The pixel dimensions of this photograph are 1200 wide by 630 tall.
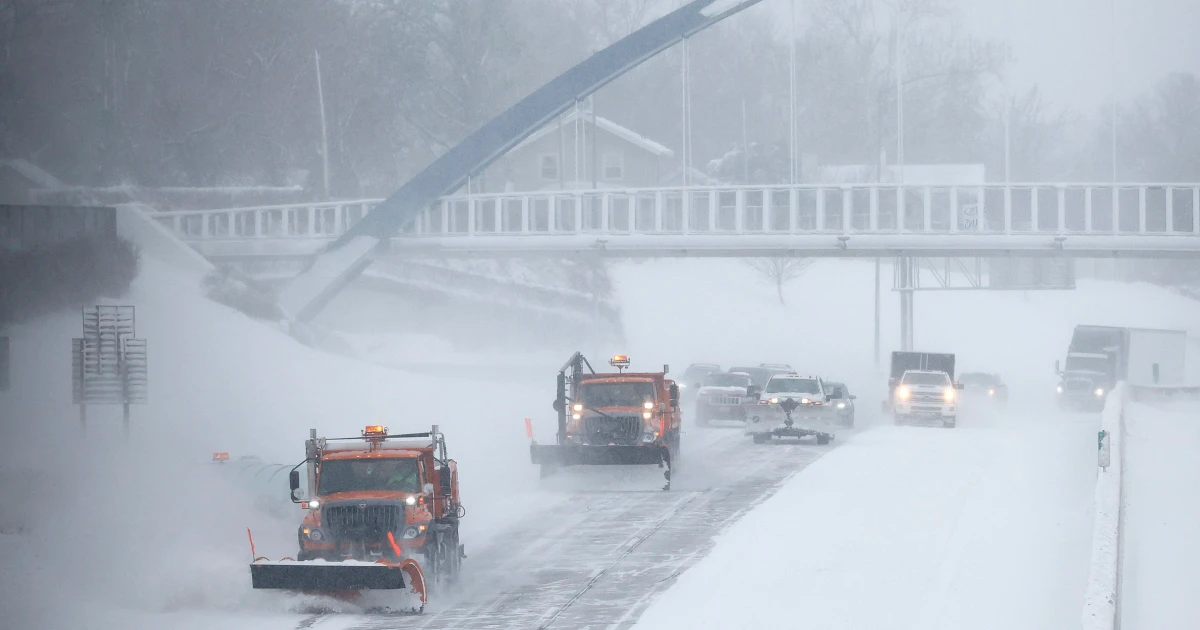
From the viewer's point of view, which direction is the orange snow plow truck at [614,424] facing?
toward the camera

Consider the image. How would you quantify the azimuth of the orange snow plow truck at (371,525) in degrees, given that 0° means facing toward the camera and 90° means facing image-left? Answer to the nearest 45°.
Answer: approximately 0°

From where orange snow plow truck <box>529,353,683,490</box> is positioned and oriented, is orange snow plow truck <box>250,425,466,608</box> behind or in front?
in front

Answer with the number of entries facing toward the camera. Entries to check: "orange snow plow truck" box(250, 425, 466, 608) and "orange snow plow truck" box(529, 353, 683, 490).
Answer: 2

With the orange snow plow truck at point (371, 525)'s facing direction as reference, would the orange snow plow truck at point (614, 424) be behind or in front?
behind
